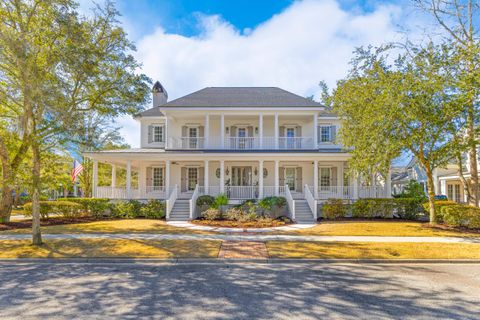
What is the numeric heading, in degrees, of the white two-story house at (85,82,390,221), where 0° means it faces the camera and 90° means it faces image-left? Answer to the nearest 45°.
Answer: approximately 0°

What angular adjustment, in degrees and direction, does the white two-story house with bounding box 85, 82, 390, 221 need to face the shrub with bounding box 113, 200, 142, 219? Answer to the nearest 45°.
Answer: approximately 45° to its right
